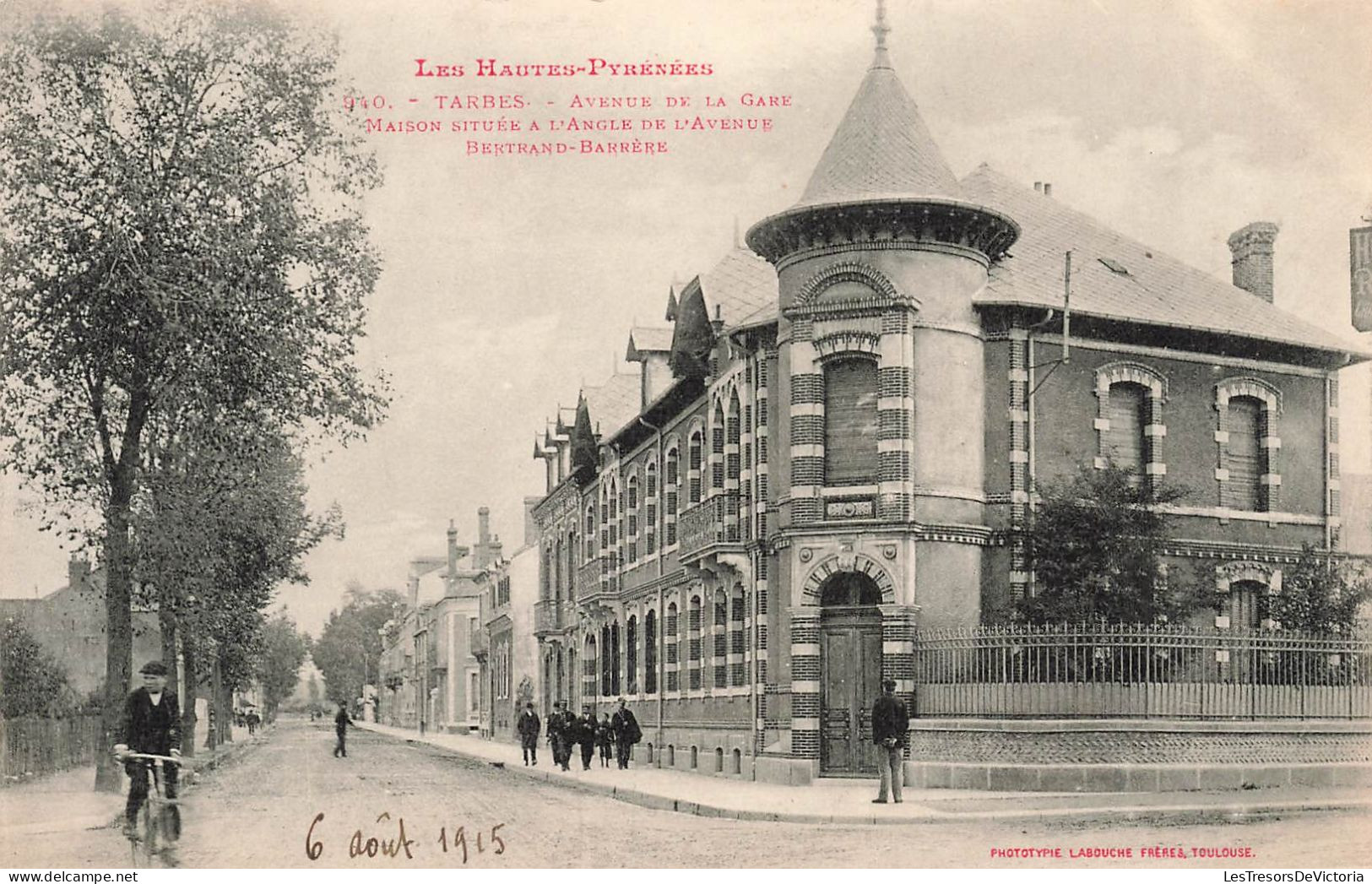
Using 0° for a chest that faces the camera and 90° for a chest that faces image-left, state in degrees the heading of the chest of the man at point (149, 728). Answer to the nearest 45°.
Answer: approximately 0°

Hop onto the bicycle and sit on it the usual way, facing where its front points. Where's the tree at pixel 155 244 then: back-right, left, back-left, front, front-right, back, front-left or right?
back

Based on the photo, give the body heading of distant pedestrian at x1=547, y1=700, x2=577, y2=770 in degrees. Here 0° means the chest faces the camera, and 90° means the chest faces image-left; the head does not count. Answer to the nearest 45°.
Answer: approximately 0°

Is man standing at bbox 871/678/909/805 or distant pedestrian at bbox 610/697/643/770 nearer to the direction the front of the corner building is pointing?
the man standing

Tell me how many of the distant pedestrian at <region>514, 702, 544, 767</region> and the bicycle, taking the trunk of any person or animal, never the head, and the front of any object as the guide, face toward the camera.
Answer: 2

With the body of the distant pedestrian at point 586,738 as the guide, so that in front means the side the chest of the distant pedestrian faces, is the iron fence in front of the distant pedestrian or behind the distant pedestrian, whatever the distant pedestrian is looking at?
in front
